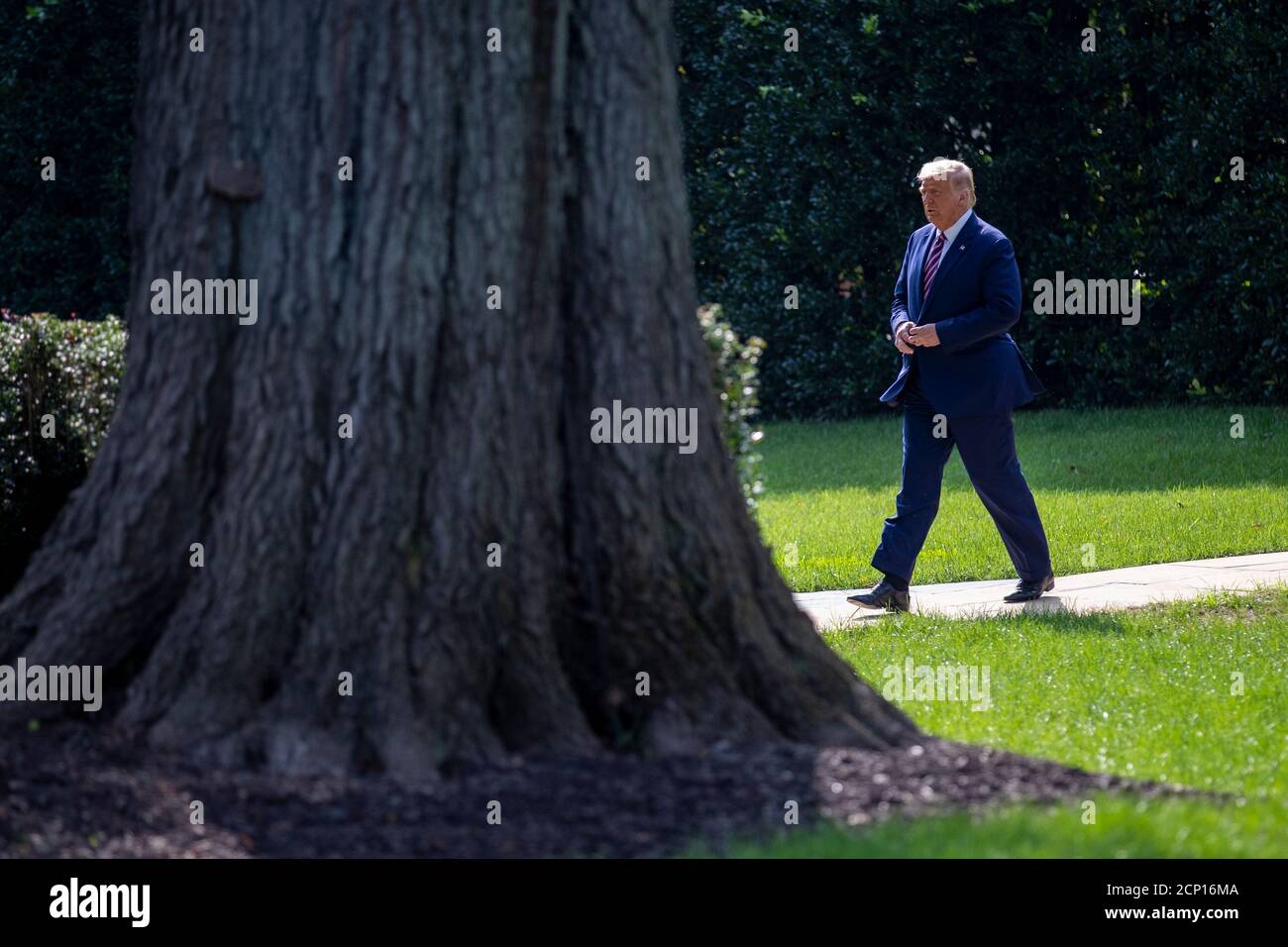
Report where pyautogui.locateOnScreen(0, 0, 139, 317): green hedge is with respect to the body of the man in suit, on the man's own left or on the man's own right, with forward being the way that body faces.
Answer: on the man's own right

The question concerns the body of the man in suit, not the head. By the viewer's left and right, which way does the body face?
facing the viewer and to the left of the viewer

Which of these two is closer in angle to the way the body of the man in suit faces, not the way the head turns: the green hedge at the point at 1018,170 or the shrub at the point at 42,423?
the shrub

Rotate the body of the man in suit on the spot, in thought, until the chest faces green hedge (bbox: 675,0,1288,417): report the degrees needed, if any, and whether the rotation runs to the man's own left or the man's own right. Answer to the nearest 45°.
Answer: approximately 135° to the man's own right

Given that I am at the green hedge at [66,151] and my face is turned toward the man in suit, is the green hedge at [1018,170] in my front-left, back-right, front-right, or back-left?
front-left

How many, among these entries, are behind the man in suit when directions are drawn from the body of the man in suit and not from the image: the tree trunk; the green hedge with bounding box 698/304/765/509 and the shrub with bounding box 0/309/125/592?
0

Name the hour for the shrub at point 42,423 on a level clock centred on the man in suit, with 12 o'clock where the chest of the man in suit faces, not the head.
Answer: The shrub is roughly at 1 o'clock from the man in suit.

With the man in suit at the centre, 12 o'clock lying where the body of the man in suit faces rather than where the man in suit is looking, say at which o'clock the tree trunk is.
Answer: The tree trunk is roughly at 11 o'clock from the man in suit.

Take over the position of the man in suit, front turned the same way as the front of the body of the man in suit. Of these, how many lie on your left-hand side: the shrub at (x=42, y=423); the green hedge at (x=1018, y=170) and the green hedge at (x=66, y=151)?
0

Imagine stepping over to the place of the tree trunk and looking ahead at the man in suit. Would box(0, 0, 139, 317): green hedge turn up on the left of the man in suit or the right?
left

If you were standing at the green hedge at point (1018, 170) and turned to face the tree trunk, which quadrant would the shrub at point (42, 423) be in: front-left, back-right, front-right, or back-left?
front-right
